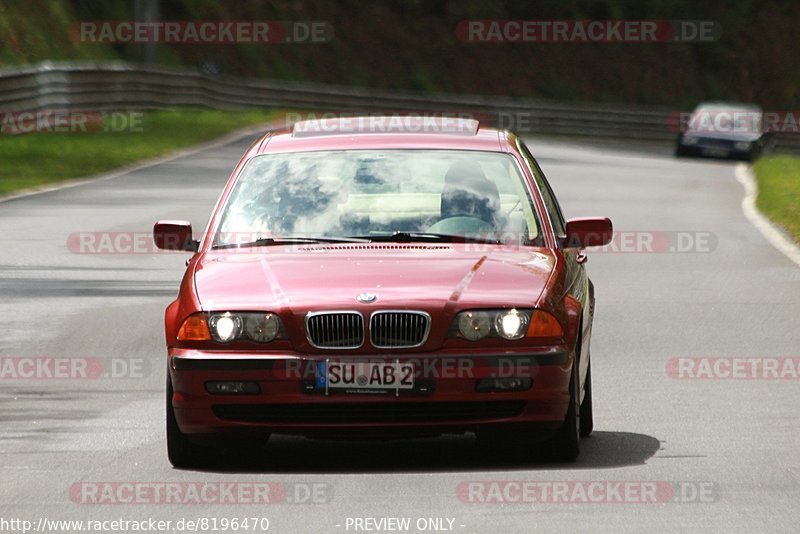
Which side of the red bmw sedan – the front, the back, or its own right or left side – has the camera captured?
front
